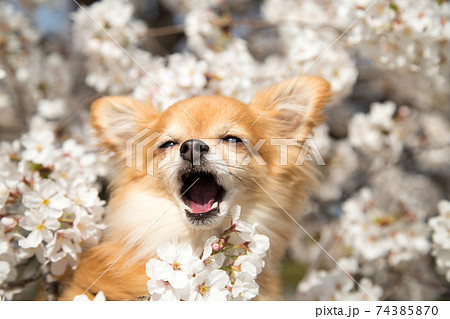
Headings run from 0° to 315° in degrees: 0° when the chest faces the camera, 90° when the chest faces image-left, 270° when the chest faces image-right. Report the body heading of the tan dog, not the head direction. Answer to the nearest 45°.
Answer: approximately 0°

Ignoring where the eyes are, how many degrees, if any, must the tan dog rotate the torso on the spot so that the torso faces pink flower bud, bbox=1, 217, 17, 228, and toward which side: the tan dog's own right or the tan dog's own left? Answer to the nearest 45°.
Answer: approximately 90° to the tan dog's own right
